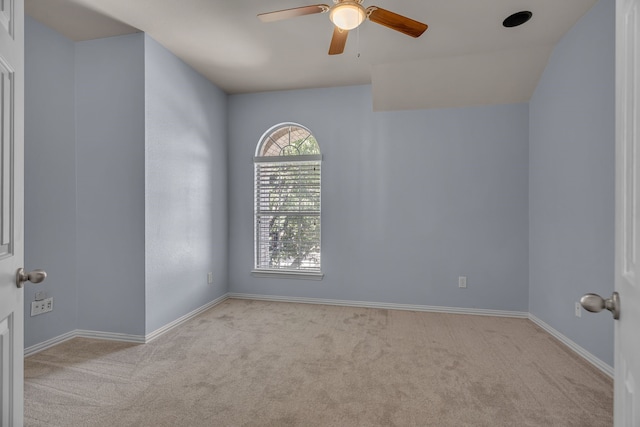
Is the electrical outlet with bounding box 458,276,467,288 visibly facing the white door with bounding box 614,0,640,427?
yes

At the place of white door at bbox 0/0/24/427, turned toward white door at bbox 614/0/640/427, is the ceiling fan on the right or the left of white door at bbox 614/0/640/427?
left

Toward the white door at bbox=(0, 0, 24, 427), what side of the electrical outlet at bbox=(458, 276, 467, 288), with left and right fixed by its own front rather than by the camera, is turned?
front

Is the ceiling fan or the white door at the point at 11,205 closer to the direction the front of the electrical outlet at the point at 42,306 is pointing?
the ceiling fan

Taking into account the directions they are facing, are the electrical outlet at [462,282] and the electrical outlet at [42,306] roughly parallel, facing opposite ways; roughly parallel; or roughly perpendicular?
roughly perpendicular

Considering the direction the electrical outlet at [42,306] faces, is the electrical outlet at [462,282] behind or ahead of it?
ahead

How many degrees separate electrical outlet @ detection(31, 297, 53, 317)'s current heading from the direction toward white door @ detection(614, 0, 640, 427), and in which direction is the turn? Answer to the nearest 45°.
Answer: approximately 45° to its right

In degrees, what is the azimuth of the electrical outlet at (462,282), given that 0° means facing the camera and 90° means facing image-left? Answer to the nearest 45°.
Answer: approximately 0°

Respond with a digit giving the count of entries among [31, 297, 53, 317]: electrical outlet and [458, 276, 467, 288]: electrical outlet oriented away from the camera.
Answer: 0

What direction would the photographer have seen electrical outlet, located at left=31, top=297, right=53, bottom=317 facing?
facing the viewer and to the right of the viewer

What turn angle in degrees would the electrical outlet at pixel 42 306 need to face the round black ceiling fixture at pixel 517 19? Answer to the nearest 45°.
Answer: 0° — it already faces it
